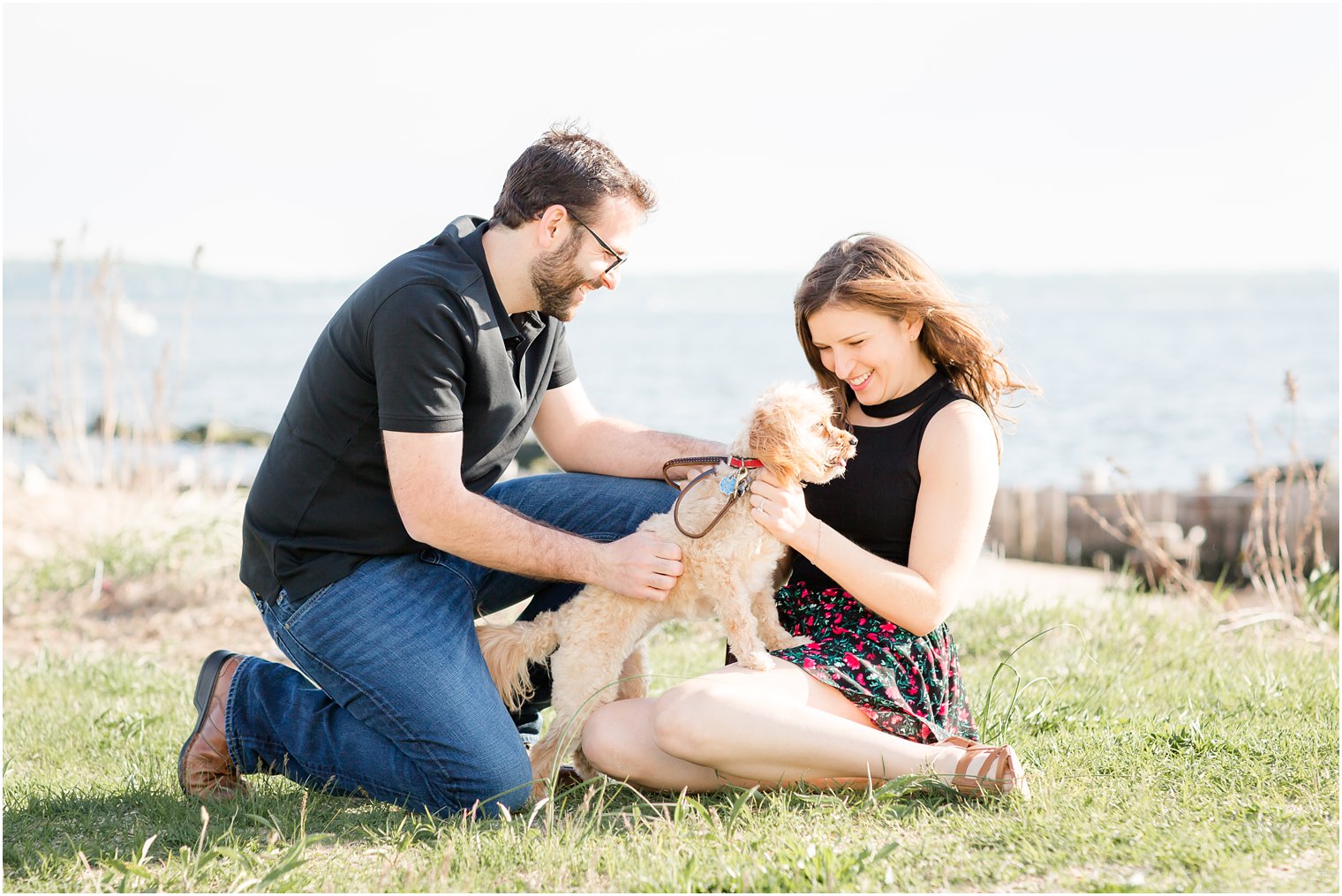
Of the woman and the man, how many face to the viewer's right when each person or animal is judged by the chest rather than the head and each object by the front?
1

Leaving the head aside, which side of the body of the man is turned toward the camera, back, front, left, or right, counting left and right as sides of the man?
right

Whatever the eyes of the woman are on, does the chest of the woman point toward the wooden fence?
no

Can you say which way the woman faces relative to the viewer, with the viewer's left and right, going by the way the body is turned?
facing the viewer and to the left of the viewer

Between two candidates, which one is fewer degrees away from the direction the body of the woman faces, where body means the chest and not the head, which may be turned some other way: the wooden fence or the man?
the man

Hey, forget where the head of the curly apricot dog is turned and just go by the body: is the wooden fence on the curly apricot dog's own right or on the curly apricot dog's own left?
on the curly apricot dog's own left

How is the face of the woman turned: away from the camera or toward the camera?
toward the camera

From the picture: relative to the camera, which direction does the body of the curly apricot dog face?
to the viewer's right

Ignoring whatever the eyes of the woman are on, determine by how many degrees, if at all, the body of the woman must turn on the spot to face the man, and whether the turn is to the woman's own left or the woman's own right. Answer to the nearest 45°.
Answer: approximately 45° to the woman's own right

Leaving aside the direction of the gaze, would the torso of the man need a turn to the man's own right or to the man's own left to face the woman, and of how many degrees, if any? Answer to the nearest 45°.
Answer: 0° — they already face them

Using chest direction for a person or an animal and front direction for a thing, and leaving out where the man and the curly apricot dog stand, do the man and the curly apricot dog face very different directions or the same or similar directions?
same or similar directions

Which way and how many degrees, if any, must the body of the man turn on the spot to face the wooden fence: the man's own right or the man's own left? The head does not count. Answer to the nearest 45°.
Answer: approximately 45° to the man's own left

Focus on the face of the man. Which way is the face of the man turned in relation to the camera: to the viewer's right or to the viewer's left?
to the viewer's right
